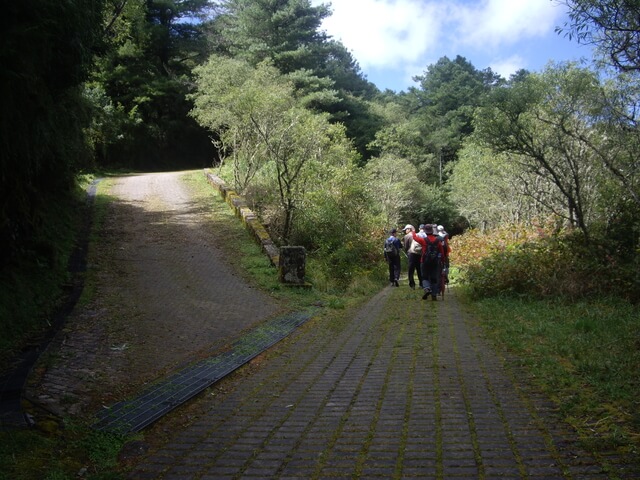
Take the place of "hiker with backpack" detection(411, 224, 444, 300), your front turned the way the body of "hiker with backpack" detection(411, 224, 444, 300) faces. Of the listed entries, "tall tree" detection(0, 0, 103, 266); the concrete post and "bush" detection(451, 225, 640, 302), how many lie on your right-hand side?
1

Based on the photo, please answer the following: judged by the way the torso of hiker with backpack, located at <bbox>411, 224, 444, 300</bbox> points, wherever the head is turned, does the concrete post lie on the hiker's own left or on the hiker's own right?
on the hiker's own left

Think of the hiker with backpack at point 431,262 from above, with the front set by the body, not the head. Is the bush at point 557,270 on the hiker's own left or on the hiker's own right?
on the hiker's own right

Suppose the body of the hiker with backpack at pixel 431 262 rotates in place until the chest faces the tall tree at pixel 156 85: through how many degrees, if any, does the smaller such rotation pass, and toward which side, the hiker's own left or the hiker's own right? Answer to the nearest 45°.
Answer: approximately 45° to the hiker's own left

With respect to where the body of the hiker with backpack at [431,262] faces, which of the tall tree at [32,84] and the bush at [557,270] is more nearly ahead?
the bush

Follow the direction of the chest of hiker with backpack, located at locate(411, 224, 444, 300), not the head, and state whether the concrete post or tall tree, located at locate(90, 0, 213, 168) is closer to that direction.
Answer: the tall tree

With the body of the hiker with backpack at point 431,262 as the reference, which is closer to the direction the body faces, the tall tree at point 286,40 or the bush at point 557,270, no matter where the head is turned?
the tall tree

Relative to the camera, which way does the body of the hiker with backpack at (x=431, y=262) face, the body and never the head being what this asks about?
away from the camera

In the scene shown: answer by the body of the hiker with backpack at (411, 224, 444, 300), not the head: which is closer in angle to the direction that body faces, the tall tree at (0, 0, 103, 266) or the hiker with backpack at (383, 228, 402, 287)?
the hiker with backpack

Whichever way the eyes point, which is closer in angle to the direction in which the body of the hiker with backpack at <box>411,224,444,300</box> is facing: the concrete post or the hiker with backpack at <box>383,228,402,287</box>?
the hiker with backpack

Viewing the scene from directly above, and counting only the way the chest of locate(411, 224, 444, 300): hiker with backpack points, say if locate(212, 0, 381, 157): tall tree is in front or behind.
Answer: in front
